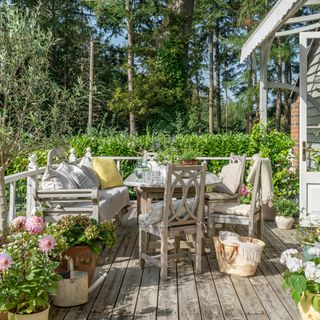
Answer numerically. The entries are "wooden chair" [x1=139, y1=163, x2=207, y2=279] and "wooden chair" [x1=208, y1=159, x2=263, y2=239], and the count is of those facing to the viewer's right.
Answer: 0

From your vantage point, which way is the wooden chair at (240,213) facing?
to the viewer's left

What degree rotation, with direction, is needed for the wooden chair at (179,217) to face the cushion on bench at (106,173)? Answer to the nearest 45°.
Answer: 0° — it already faces it

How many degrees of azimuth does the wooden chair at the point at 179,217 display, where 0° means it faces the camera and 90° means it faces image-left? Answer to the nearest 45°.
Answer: approximately 135°

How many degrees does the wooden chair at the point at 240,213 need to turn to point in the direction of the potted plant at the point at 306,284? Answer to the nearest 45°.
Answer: approximately 90° to its left

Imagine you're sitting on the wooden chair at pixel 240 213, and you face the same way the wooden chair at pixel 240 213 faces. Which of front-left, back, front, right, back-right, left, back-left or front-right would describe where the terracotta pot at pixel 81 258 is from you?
front-left

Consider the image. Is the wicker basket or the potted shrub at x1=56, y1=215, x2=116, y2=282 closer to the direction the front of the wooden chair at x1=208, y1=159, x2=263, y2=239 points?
the potted shrub

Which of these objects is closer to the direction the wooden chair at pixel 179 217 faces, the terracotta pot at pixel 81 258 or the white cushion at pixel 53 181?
the white cushion

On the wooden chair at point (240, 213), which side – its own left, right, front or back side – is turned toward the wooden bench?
front

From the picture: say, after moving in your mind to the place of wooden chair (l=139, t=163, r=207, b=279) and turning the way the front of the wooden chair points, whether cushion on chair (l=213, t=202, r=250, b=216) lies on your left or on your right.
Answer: on your right

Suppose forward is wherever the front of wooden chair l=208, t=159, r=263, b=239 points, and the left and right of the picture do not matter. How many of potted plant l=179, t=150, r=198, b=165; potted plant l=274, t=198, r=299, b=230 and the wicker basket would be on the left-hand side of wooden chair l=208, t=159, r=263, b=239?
1

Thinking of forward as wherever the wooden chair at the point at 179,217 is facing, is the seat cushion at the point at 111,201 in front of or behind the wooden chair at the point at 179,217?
in front

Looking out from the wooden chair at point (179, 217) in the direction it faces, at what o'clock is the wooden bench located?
The wooden bench is roughly at 11 o'clock from the wooden chair.

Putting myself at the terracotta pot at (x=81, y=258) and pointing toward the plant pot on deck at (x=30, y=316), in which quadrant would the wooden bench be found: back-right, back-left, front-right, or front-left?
back-right
